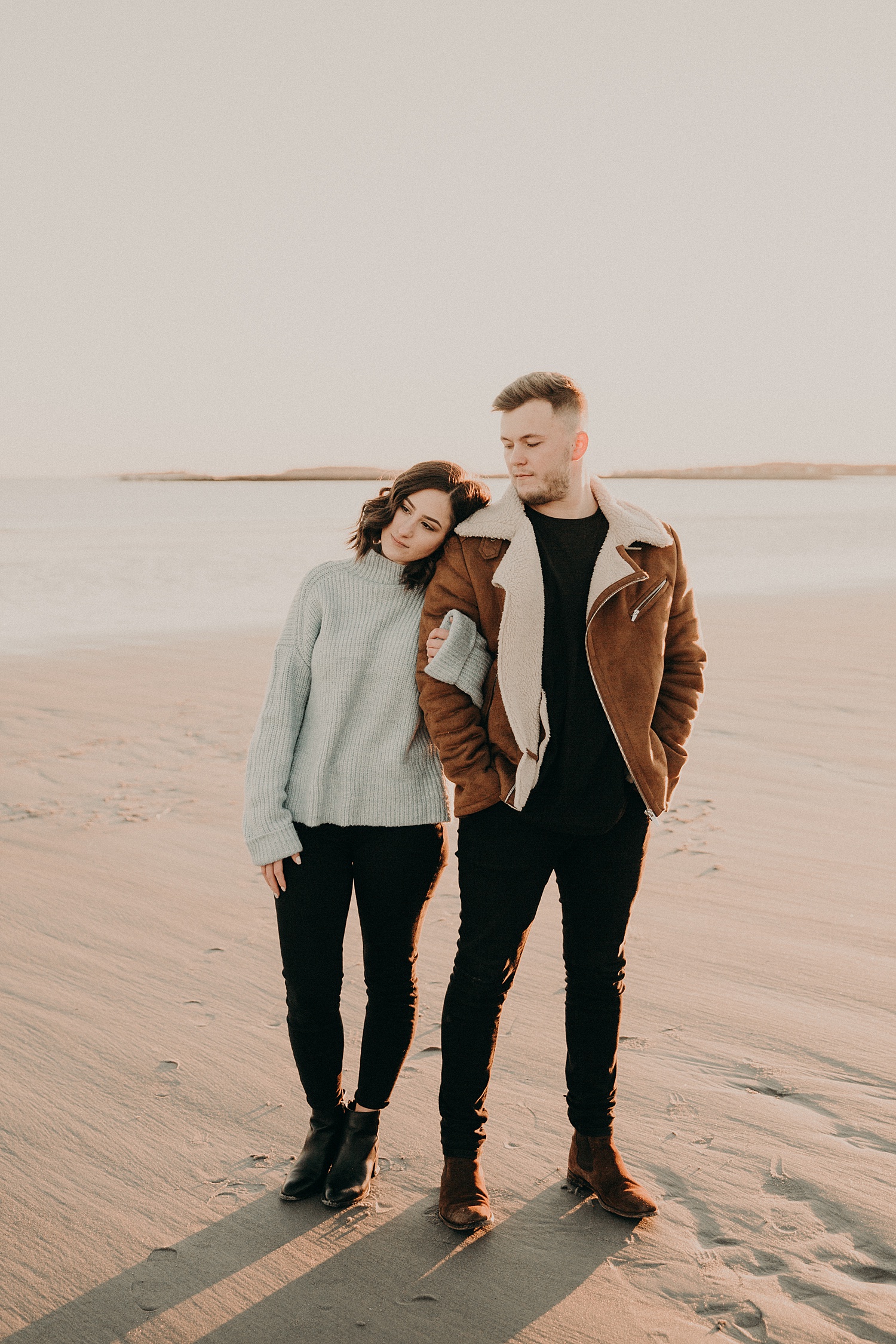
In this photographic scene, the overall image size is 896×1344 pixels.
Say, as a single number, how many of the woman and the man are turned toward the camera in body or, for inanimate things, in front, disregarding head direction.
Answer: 2

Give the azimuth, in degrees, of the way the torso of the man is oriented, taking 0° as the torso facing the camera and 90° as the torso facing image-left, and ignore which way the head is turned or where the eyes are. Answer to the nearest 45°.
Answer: approximately 0°
